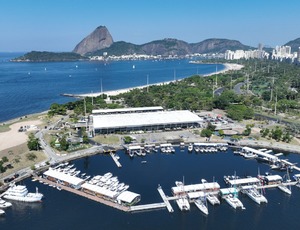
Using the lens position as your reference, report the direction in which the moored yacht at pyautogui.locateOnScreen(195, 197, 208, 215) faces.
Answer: facing the viewer and to the right of the viewer

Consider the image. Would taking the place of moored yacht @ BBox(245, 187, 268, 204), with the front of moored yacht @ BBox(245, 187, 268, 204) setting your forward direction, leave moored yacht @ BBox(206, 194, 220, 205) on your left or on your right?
on your right

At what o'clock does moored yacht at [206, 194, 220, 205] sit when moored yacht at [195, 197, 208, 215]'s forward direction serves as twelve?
moored yacht at [206, 194, 220, 205] is roughly at 9 o'clock from moored yacht at [195, 197, 208, 215].

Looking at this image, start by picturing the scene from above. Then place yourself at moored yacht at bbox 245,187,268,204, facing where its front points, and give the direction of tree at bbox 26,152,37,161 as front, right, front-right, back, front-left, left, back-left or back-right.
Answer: back-right

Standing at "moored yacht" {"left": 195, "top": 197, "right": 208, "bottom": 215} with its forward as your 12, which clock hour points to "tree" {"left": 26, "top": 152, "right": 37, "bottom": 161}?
The tree is roughly at 5 o'clock from the moored yacht.

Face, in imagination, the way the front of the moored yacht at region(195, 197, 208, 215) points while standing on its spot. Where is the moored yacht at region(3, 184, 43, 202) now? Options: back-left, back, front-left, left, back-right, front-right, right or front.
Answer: back-right

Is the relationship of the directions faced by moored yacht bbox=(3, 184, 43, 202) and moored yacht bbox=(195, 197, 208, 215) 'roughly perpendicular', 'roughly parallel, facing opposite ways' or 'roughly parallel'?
roughly perpendicular

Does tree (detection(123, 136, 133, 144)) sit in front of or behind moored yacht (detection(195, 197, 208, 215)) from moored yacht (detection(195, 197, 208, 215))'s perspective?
behind

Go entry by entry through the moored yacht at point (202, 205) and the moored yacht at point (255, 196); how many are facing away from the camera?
0
